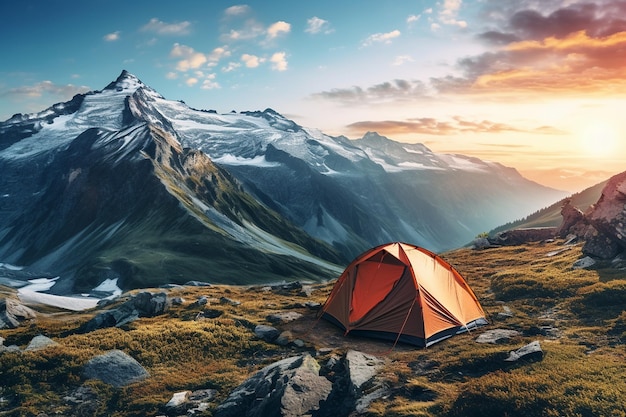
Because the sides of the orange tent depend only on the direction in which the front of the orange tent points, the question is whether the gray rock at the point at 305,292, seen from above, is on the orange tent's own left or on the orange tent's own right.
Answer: on the orange tent's own right

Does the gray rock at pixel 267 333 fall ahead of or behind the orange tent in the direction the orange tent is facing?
ahead

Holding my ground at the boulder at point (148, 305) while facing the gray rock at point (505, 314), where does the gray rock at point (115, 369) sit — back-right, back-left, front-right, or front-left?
front-right

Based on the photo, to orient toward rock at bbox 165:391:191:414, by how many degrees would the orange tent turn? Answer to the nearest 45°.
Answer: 0° — it already faces it

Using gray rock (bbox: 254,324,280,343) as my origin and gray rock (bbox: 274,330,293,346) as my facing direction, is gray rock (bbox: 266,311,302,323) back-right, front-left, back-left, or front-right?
back-left

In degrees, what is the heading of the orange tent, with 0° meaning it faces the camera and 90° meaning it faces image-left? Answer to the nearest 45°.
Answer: approximately 45°

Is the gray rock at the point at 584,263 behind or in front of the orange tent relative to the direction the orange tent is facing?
behind

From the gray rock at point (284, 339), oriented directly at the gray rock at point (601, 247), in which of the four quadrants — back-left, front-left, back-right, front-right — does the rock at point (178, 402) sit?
back-right

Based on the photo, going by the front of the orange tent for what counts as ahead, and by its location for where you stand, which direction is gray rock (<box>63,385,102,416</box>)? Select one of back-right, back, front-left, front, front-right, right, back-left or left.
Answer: front

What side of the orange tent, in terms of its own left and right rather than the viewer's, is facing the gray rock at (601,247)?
back

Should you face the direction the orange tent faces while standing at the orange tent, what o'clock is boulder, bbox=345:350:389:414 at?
The boulder is roughly at 11 o'clock from the orange tent.

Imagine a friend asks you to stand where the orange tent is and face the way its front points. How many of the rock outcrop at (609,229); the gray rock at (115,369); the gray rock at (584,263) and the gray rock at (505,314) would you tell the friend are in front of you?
1

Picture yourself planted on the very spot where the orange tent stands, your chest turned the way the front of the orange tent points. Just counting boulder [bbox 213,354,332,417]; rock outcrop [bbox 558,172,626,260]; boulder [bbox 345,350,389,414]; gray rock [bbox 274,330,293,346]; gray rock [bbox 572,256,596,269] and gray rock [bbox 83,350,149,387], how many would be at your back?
2

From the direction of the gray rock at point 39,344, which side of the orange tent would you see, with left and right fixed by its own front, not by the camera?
front

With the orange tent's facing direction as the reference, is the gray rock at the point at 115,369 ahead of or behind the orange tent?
ahead

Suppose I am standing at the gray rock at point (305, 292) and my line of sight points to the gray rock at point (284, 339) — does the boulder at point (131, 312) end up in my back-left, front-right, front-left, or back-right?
front-right
